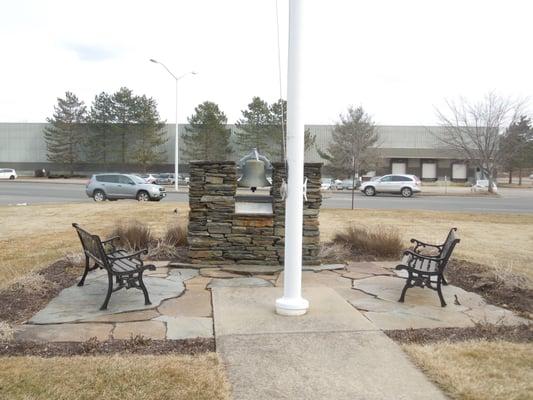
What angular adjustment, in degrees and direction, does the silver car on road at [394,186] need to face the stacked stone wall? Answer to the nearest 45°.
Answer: approximately 90° to its left

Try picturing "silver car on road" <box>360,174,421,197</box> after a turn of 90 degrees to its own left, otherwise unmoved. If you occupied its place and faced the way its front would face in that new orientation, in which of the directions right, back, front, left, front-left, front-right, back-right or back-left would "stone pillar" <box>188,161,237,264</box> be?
front

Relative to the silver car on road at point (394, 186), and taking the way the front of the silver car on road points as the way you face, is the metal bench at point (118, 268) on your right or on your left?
on your left

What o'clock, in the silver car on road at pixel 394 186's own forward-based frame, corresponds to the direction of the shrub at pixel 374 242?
The shrub is roughly at 9 o'clock from the silver car on road.

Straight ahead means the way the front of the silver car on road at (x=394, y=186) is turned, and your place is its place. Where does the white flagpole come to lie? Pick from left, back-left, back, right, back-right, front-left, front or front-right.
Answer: left

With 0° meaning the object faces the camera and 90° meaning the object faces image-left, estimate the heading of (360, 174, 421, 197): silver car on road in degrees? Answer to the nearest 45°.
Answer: approximately 90°
